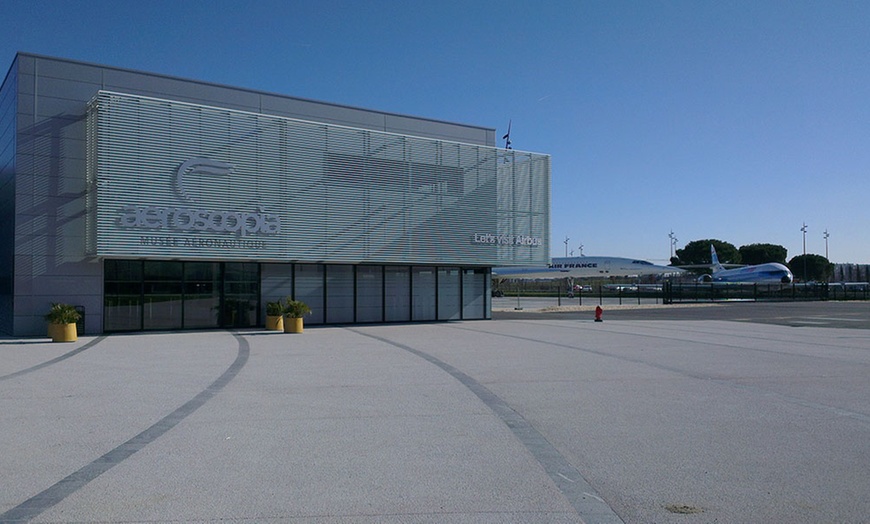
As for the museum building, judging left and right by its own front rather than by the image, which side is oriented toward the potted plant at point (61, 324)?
right

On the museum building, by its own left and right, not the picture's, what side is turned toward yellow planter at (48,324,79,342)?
right
